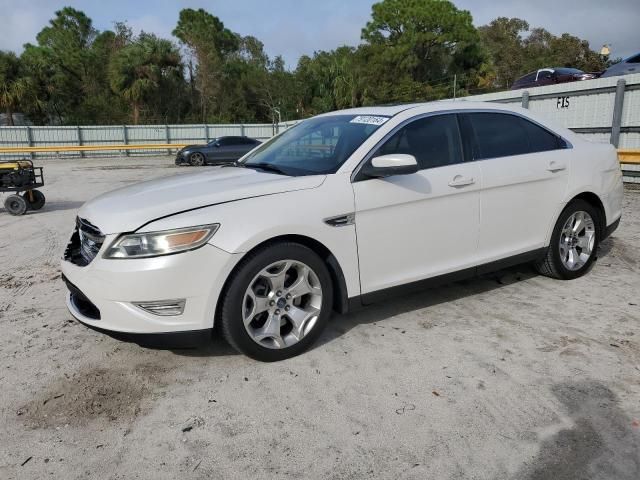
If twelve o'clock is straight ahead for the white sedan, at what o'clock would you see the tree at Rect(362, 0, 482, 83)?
The tree is roughly at 5 o'clock from the white sedan.

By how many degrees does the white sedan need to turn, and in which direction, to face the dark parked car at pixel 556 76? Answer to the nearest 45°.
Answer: approximately 180°

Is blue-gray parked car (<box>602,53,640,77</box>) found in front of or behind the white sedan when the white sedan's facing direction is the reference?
behind

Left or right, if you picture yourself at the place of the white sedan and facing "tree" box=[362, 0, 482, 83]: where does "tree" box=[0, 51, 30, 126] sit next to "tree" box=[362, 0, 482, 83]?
left

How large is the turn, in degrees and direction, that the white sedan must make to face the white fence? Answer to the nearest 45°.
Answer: approximately 90° to its right
